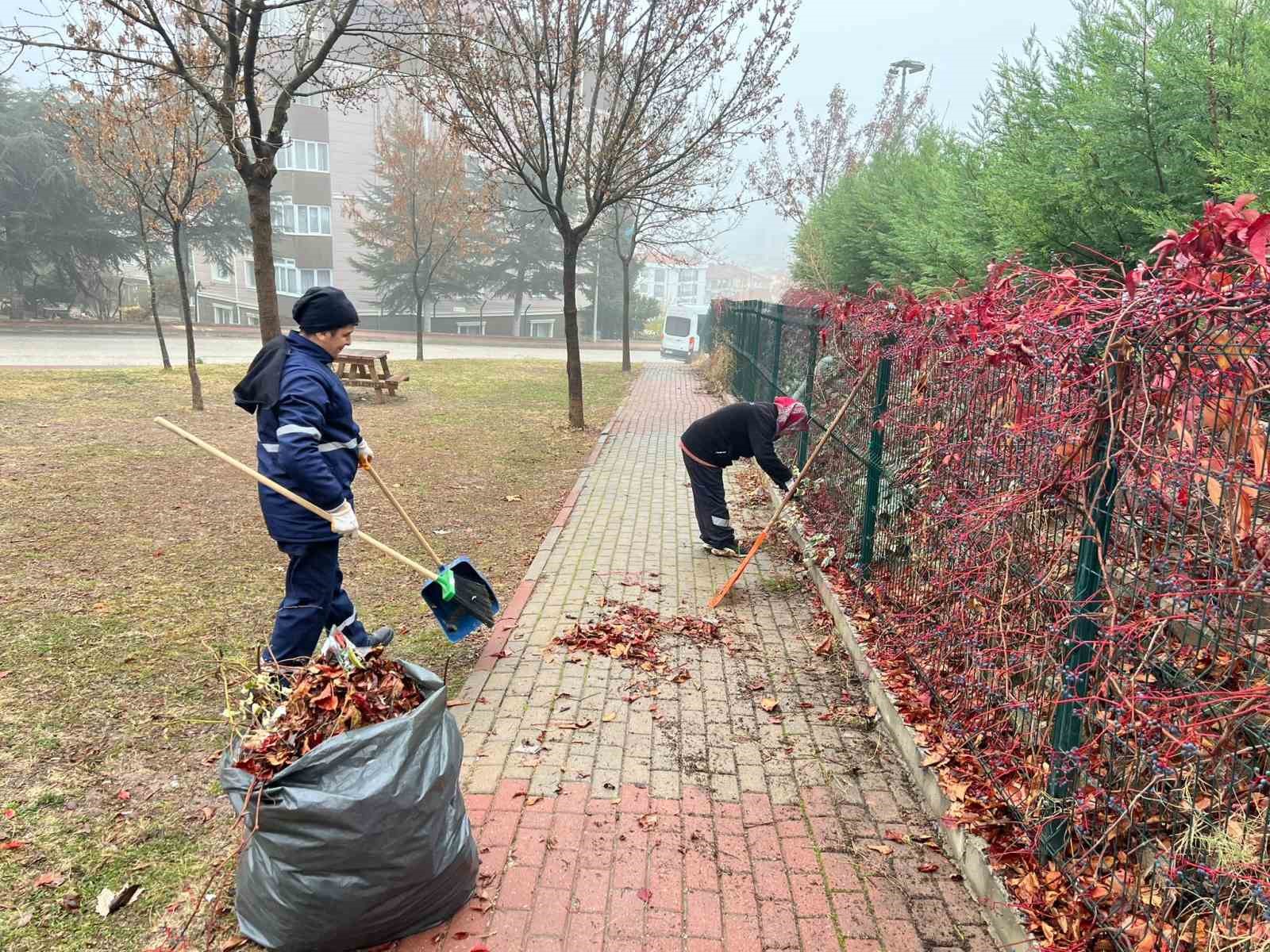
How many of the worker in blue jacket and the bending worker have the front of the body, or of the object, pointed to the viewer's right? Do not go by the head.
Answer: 2

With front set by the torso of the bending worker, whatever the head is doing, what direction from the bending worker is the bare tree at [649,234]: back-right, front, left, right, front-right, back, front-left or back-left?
left

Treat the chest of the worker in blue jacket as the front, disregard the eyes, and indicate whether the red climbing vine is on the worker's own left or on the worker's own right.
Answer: on the worker's own right

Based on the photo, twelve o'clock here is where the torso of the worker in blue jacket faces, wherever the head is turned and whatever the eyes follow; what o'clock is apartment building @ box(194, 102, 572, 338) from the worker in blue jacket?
The apartment building is roughly at 9 o'clock from the worker in blue jacket.

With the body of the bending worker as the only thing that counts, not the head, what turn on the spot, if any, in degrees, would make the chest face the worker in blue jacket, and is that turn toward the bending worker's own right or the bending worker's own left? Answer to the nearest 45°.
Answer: approximately 135° to the bending worker's own right

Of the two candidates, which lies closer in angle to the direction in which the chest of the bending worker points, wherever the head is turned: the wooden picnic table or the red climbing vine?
the red climbing vine

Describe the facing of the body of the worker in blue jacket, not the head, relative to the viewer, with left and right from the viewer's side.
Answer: facing to the right of the viewer

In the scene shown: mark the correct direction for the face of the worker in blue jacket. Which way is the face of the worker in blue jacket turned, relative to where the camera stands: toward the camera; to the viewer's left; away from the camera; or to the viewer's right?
to the viewer's right

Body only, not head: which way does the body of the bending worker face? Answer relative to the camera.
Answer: to the viewer's right

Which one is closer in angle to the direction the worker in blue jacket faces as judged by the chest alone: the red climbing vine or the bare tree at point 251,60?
the red climbing vine

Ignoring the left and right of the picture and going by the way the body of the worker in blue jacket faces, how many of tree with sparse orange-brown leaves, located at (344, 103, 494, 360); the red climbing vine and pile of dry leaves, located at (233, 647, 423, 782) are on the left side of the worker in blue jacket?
1

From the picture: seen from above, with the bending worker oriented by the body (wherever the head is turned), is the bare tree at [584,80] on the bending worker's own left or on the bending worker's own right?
on the bending worker's own left

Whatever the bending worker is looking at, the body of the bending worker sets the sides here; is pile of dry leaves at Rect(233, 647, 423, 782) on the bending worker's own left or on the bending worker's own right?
on the bending worker's own right

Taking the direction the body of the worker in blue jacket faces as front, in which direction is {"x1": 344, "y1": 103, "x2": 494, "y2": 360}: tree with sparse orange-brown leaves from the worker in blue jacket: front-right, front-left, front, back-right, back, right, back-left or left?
left

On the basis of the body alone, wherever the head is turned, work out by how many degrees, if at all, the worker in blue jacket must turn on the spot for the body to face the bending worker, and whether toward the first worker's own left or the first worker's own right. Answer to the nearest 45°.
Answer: approximately 45° to the first worker's own left
